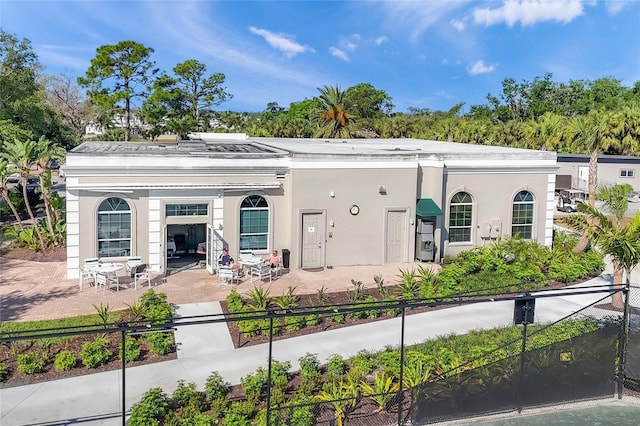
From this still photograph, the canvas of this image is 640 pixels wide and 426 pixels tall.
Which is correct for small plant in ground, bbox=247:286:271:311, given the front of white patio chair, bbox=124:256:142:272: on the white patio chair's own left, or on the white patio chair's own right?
on the white patio chair's own left

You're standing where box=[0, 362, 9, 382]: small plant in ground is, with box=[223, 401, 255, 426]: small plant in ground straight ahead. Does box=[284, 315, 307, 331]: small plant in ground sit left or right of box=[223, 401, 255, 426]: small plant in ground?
left

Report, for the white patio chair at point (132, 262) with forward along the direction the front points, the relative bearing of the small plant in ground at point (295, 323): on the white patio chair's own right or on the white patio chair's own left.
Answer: on the white patio chair's own left

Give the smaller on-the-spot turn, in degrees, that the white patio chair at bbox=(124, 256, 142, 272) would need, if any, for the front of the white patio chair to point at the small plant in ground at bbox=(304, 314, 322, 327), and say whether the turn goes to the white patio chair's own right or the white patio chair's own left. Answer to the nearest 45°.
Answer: approximately 90° to the white patio chair's own left

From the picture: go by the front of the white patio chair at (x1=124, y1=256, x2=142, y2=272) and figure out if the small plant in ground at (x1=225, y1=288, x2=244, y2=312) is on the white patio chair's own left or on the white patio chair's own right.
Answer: on the white patio chair's own left

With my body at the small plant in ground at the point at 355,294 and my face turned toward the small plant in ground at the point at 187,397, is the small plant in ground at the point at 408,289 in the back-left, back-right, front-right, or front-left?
back-left

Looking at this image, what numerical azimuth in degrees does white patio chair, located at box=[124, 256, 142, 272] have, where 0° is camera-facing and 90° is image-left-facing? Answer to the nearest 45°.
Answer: approximately 45°
